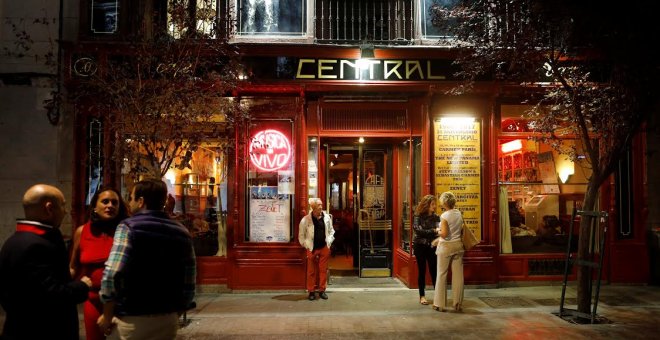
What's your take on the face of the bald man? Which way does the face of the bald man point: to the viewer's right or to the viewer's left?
to the viewer's right

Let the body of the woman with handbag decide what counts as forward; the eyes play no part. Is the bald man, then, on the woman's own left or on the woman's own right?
on the woman's own left

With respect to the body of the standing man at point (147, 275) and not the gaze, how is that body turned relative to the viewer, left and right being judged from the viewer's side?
facing away from the viewer and to the left of the viewer

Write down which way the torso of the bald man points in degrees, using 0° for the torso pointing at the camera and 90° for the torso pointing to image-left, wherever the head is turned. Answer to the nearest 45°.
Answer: approximately 225°

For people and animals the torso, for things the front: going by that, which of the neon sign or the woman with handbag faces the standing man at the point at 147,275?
the neon sign

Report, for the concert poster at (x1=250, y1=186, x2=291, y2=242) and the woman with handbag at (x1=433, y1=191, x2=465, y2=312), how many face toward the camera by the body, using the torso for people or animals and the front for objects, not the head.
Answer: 1

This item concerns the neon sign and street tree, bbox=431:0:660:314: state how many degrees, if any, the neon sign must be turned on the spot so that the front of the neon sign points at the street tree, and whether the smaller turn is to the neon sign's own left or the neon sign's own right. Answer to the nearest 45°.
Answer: approximately 45° to the neon sign's own left

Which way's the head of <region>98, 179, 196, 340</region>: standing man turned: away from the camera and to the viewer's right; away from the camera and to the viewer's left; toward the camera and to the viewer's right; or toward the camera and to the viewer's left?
away from the camera and to the viewer's left

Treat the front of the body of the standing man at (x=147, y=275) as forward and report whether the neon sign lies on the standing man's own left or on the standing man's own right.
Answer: on the standing man's own right
